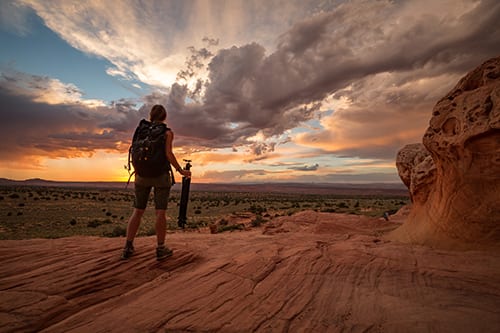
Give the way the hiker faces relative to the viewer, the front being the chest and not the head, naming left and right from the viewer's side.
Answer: facing away from the viewer and to the right of the viewer

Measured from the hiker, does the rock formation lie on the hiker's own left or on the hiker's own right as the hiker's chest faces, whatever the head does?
on the hiker's own right
